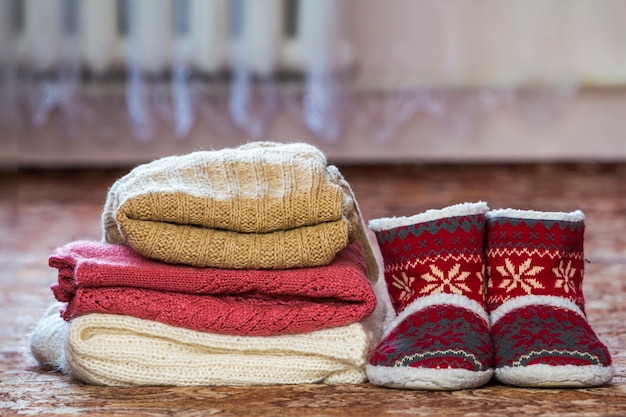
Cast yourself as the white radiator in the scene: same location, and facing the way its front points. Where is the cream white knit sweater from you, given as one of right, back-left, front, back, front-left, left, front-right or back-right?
front

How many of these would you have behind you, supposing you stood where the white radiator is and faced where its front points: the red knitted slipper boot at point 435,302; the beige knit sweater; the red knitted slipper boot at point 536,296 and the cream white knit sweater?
0

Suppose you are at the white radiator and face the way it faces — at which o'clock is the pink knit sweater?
The pink knit sweater is roughly at 12 o'clock from the white radiator.

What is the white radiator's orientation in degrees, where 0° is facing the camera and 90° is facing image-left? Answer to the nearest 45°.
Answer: approximately 0°

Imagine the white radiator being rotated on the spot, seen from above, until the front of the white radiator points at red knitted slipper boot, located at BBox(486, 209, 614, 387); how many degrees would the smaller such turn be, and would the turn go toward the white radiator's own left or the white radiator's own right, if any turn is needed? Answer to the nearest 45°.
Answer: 0° — it already faces it

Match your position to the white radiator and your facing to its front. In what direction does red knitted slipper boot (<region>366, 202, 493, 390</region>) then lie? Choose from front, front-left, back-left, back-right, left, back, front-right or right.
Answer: front

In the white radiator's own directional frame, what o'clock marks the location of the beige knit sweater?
The beige knit sweater is roughly at 12 o'clock from the white radiator.
